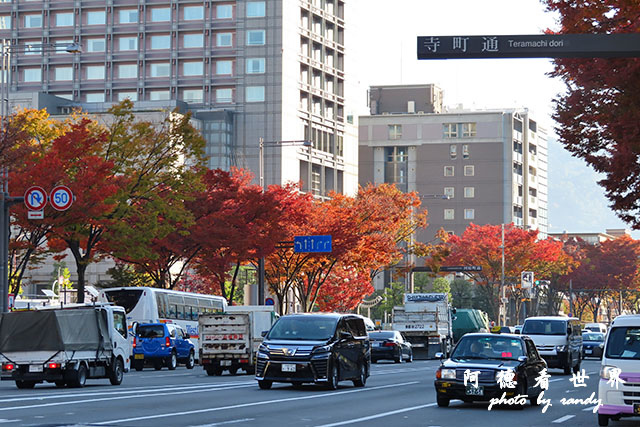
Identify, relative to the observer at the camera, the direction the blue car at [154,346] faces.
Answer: facing away from the viewer and to the right of the viewer

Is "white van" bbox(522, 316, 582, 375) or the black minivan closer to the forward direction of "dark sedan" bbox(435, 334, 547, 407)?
the black minivan

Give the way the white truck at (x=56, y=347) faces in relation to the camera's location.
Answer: facing away from the viewer and to the right of the viewer

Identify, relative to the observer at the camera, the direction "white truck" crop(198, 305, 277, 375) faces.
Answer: facing away from the viewer and to the right of the viewer

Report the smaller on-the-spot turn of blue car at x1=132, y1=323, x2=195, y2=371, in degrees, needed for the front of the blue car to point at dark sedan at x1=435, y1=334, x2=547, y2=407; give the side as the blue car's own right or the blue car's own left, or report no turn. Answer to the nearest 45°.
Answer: approximately 135° to the blue car's own right

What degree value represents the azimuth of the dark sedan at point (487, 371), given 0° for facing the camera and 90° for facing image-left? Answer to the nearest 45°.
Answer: approximately 45°

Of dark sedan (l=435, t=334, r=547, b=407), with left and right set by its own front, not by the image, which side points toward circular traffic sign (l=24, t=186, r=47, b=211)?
right
